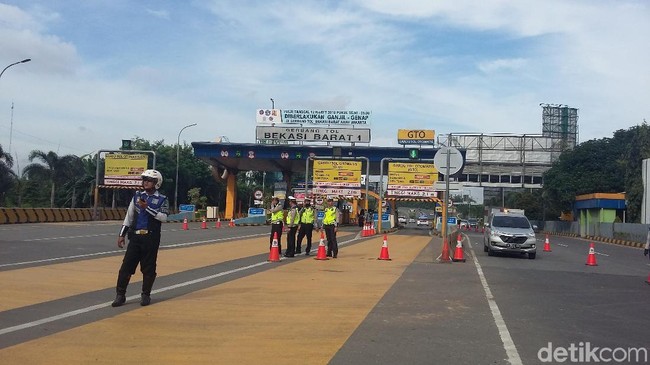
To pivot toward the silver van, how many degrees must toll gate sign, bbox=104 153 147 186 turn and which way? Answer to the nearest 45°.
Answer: approximately 45° to its left

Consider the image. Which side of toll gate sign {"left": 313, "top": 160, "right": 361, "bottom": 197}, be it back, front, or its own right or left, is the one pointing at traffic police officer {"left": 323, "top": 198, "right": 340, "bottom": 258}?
front

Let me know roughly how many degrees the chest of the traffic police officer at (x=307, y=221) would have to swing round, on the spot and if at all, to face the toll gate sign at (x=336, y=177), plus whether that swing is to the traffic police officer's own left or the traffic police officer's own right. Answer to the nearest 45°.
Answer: approximately 180°

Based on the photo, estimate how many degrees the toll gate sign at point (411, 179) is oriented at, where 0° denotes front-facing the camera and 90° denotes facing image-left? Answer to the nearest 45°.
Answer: approximately 0°

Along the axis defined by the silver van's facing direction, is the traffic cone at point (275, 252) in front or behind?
in front

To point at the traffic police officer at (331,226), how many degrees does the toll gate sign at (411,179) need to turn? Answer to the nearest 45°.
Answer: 0° — it already faces them

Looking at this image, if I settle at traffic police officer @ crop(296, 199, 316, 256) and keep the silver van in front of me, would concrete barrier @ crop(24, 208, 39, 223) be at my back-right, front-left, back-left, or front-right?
back-left

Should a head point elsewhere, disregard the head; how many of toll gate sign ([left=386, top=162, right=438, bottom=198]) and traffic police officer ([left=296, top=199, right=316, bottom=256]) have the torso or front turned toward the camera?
2

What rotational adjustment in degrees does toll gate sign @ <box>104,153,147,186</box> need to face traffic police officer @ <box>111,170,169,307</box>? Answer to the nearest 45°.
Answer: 0° — it already faces them

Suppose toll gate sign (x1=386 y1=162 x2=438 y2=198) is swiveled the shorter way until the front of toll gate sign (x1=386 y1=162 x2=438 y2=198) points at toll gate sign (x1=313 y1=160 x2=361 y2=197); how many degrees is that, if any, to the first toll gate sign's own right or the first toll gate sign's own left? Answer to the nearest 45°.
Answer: approximately 90° to the first toll gate sign's own right
